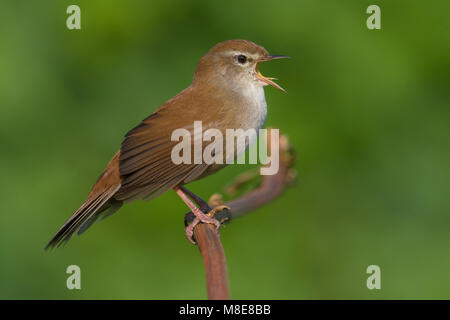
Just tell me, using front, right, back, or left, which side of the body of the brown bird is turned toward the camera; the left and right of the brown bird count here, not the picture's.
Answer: right
